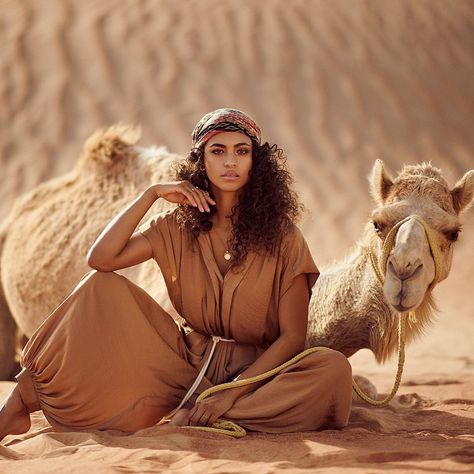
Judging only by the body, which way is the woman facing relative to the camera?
toward the camera

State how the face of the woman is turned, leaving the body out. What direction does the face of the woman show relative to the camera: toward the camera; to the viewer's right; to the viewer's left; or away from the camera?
toward the camera

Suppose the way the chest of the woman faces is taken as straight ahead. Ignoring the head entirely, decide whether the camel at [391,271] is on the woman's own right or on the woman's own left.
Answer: on the woman's own left
